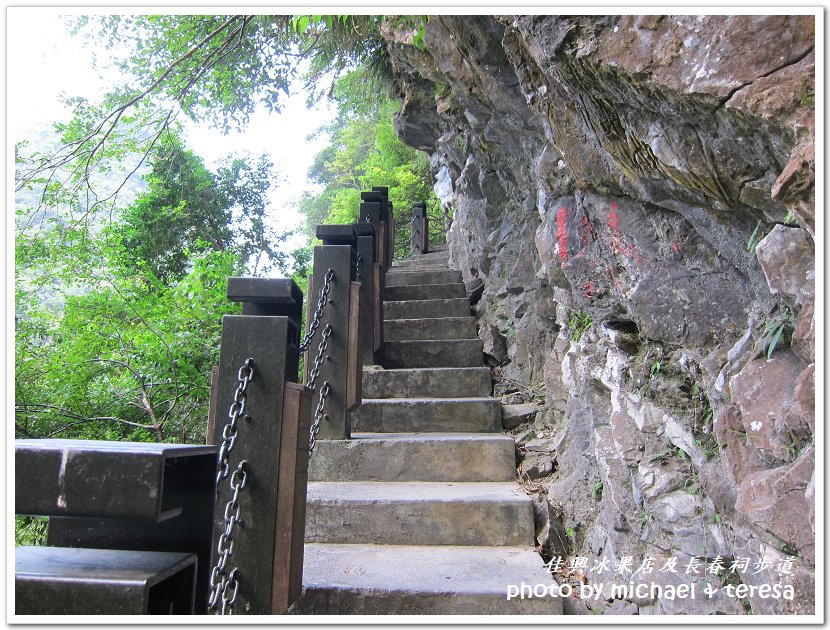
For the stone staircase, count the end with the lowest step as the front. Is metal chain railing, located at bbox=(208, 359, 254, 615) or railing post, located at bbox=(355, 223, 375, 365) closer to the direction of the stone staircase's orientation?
the metal chain railing

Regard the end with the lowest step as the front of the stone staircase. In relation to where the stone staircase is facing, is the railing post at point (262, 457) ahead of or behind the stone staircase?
ahead

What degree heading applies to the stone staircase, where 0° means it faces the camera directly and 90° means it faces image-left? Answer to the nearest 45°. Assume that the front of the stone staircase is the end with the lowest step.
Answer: approximately 0°

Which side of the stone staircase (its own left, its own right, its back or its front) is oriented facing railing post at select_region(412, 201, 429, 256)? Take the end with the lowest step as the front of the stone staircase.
back

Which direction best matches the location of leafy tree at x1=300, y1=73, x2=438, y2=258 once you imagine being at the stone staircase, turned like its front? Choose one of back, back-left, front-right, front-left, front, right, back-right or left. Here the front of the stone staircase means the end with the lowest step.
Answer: back
